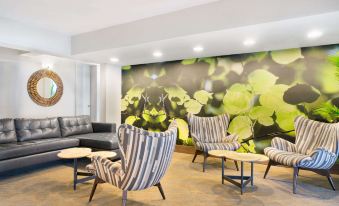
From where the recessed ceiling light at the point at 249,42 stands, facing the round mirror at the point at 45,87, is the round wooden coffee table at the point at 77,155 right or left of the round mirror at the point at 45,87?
left

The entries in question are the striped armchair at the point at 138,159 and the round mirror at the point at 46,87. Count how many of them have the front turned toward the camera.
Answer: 1

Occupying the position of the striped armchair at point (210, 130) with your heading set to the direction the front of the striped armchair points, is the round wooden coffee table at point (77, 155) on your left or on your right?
on your right

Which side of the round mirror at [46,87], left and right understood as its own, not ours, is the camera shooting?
front

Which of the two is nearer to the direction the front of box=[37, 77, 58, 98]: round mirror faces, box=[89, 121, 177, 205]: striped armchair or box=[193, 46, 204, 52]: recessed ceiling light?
the striped armchair

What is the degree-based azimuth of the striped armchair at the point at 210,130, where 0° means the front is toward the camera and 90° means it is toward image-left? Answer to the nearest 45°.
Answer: approximately 315°

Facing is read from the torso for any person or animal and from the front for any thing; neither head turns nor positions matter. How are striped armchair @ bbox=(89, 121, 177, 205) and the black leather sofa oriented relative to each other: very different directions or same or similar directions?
very different directions

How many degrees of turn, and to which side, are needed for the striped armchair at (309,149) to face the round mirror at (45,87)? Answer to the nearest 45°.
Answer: approximately 45° to its right

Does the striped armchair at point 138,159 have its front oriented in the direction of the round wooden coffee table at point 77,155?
yes

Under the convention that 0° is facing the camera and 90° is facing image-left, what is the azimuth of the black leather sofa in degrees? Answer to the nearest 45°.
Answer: approximately 315°
